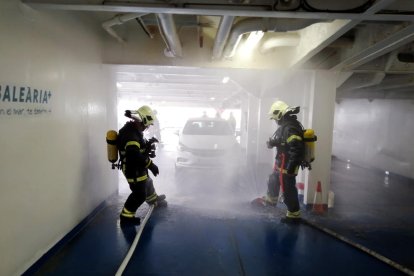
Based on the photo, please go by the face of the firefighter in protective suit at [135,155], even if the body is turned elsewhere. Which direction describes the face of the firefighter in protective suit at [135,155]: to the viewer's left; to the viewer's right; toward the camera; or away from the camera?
to the viewer's right

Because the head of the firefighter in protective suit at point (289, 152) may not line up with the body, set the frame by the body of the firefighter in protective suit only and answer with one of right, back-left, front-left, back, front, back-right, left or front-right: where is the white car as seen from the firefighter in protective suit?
front-right

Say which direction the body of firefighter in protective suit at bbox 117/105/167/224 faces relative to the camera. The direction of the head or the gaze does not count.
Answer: to the viewer's right

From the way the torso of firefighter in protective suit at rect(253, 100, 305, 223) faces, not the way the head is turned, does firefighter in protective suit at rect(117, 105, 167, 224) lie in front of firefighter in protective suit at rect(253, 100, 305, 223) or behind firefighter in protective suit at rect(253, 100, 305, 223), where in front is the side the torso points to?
in front

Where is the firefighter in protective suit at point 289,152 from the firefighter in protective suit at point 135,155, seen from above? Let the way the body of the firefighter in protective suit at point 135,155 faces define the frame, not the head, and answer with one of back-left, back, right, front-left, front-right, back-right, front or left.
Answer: front

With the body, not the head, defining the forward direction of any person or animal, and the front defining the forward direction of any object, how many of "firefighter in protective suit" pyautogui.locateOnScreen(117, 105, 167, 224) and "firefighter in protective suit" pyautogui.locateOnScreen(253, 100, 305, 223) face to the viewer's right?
1

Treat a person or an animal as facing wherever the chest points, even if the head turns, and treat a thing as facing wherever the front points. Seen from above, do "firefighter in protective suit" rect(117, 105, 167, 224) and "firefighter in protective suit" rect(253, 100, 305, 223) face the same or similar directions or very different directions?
very different directions

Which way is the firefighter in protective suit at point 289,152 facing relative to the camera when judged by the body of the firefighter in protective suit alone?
to the viewer's left

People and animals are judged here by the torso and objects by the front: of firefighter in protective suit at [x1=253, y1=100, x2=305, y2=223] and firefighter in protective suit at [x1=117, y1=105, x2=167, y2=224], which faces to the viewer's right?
firefighter in protective suit at [x1=117, y1=105, x2=167, y2=224]

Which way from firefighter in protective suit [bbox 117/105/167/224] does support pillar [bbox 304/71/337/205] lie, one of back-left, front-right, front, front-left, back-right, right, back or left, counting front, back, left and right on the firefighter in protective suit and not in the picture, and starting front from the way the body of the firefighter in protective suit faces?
front

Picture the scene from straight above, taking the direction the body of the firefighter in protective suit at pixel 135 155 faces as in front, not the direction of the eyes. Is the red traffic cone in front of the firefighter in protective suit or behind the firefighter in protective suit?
in front

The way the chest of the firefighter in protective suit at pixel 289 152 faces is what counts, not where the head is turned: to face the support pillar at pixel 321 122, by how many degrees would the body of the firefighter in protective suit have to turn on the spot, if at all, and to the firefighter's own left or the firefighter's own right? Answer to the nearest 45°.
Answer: approximately 135° to the firefighter's own right

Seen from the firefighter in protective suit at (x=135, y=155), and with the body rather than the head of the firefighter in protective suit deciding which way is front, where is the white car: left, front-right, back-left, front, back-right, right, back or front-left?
front-left
